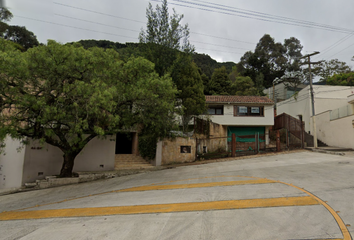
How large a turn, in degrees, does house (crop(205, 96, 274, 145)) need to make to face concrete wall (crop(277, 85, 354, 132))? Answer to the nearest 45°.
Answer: approximately 135° to its left

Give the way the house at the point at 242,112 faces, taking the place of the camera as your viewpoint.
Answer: facing the viewer

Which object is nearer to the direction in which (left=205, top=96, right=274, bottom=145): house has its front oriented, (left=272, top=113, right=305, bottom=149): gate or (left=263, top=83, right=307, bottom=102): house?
the gate

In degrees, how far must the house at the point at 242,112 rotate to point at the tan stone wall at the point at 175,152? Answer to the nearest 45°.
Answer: approximately 45° to its right

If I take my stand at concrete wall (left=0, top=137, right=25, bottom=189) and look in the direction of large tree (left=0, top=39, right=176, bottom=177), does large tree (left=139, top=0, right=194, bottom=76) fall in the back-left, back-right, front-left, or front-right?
front-left

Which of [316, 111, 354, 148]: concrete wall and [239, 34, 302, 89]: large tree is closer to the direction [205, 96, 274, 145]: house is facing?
the concrete wall

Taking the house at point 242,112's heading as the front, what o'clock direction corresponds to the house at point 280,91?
the house at point 280,91 is roughly at 7 o'clock from the house at point 242,112.

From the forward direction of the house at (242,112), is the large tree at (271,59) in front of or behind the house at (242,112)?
behind

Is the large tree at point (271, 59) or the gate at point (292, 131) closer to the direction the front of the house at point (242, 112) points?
the gate

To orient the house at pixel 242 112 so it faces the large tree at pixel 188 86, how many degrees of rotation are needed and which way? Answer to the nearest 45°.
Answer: approximately 45° to its right

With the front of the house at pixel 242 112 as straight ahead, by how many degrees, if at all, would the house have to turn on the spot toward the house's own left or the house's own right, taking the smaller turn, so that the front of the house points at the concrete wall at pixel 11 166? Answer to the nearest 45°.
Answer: approximately 45° to the house's own right

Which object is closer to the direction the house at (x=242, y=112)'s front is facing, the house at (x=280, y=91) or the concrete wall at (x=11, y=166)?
the concrete wall

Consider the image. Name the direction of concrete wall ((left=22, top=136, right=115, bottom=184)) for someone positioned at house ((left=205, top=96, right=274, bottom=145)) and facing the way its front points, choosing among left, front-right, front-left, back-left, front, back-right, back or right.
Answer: front-right

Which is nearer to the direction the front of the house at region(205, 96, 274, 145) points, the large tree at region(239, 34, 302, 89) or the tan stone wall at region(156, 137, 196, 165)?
the tan stone wall
